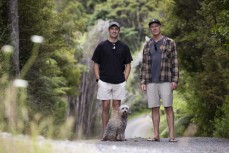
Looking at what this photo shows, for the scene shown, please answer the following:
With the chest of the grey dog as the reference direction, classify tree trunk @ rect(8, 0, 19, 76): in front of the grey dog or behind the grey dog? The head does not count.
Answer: behind

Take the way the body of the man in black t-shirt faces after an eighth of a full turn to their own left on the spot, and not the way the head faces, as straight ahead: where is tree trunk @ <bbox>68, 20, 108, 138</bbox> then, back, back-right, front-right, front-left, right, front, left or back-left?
back-left

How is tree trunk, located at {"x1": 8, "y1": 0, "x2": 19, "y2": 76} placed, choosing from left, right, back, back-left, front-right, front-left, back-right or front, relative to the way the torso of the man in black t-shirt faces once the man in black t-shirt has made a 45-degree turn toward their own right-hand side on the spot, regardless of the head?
right
